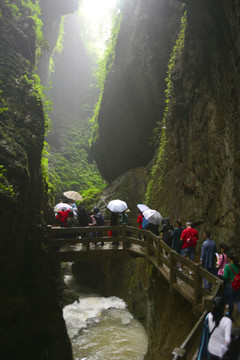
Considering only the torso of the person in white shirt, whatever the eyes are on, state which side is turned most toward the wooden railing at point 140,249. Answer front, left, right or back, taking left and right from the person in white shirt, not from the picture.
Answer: front
